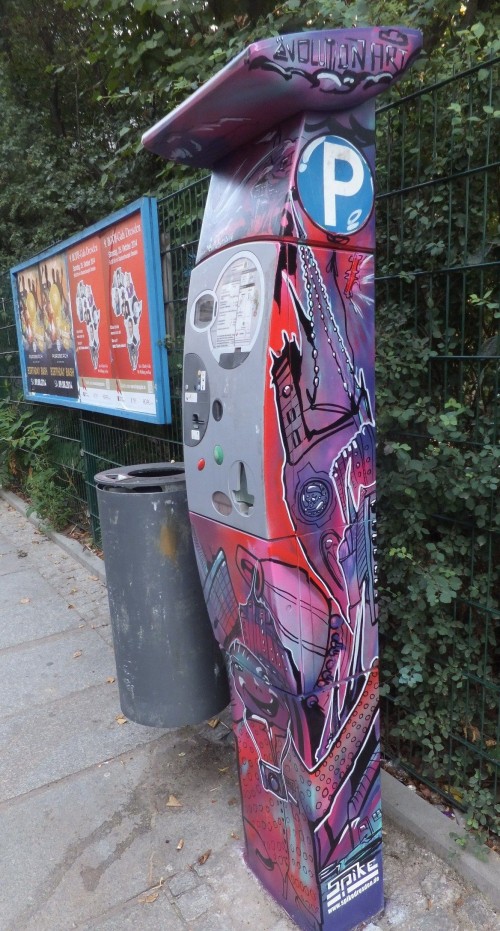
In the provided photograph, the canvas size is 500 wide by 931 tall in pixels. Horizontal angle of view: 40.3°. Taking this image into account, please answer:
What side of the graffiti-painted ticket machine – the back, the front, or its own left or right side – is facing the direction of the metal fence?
back

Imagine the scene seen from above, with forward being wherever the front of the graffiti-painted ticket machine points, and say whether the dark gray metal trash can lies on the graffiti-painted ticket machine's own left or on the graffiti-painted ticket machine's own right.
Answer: on the graffiti-painted ticket machine's own right
